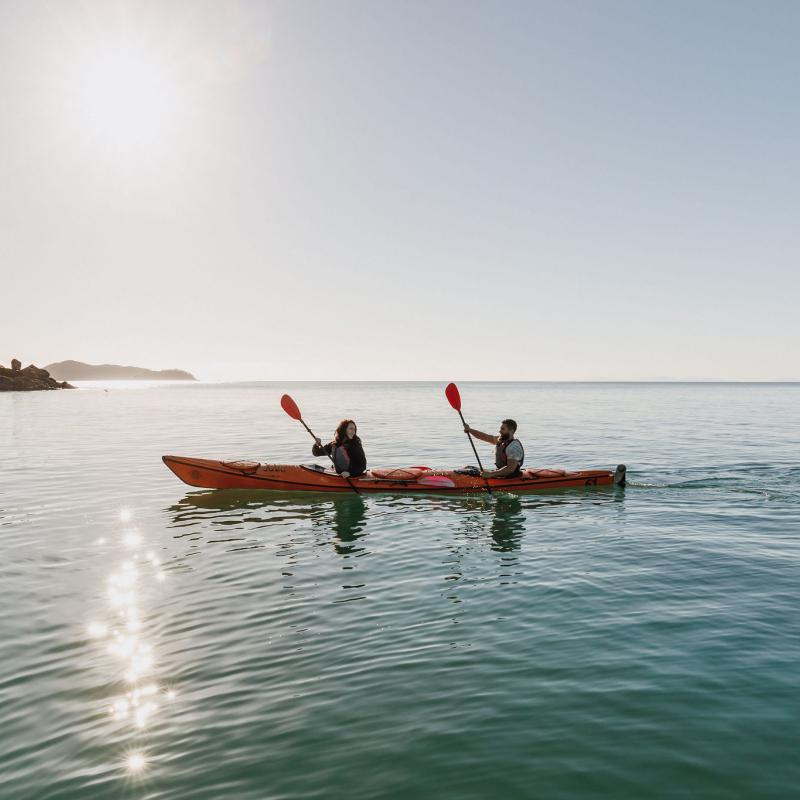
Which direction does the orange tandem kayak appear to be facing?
to the viewer's left
